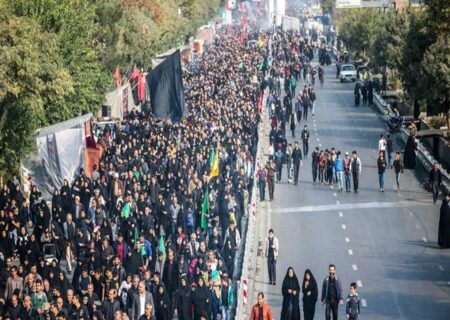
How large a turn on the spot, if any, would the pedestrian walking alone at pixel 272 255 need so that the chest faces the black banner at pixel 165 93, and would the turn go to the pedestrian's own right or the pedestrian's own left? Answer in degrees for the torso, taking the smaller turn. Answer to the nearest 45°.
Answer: approximately 180°

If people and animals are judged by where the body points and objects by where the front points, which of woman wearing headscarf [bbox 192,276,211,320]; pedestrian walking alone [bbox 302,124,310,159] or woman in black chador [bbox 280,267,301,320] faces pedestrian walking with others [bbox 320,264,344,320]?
pedestrian walking alone [bbox 302,124,310,159]

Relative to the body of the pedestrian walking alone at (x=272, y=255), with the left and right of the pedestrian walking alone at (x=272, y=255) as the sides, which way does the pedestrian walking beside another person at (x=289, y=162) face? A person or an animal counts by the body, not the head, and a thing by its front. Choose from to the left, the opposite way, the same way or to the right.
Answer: the same way

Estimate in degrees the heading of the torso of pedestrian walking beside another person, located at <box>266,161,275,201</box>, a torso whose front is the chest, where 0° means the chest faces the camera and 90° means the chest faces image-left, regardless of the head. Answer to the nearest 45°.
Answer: approximately 0°

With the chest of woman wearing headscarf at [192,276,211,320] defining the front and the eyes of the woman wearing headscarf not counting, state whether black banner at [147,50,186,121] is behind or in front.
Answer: behind

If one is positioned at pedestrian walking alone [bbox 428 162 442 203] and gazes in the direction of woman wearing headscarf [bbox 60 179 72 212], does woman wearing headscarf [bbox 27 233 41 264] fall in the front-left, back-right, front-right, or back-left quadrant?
front-left

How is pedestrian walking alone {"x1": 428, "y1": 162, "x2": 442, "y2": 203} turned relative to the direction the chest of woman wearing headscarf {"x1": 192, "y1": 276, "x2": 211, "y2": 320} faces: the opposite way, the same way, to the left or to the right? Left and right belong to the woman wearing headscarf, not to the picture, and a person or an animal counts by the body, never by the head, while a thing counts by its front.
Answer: the same way

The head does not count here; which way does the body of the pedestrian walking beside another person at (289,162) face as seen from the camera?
toward the camera

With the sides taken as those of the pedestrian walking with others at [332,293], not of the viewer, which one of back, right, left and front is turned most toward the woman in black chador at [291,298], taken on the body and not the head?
right

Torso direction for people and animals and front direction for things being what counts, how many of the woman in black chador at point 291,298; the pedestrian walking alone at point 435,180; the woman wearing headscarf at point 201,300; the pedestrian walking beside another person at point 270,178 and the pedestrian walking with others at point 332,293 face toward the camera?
5

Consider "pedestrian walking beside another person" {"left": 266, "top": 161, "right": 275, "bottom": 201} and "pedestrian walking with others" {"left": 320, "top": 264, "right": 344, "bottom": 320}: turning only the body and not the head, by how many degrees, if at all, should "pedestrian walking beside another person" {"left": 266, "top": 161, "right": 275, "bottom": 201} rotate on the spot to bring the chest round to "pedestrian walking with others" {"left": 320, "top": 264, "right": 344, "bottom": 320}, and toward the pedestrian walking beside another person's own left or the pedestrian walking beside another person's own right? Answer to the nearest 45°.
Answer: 0° — they already face them

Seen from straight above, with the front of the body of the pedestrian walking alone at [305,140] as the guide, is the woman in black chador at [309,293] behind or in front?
in front

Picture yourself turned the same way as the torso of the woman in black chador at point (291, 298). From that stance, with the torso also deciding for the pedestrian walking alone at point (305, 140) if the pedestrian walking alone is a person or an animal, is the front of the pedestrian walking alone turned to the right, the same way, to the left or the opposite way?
the same way

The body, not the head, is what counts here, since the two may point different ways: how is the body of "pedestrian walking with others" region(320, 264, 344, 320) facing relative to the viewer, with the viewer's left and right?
facing the viewer

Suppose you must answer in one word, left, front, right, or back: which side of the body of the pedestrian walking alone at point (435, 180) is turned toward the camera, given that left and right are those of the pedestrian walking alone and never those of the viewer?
front
